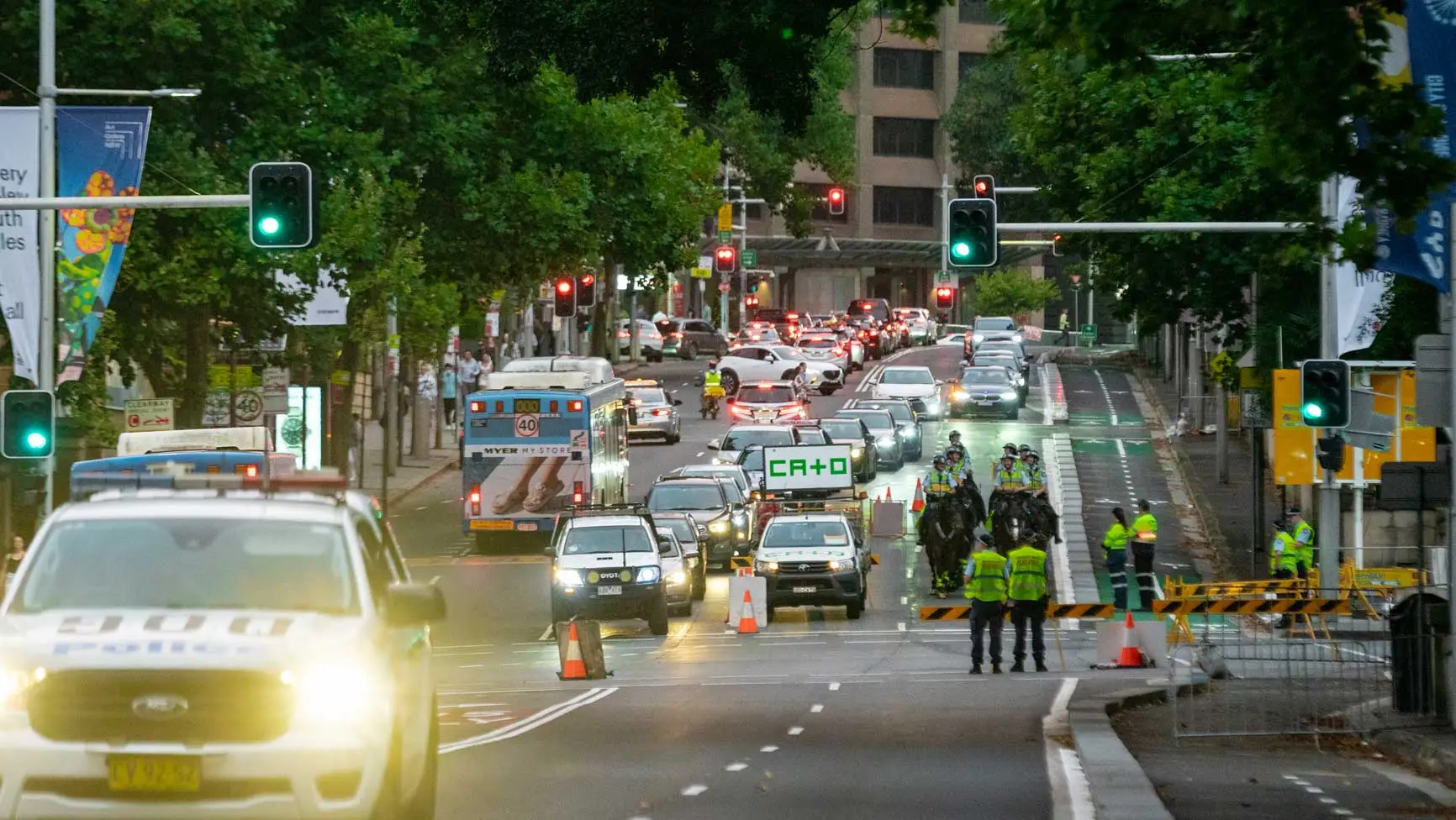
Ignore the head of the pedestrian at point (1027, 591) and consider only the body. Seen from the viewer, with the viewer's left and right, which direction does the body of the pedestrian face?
facing away from the viewer

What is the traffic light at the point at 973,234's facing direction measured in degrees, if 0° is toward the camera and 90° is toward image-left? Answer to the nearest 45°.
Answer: approximately 0°

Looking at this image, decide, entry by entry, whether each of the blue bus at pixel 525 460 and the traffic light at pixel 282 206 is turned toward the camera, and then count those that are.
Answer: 1

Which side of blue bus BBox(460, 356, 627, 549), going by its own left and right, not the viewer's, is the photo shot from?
back

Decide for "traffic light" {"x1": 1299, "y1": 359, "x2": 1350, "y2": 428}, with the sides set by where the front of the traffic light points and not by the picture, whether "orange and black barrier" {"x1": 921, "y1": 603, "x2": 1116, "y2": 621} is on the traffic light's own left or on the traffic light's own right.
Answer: on the traffic light's own right
